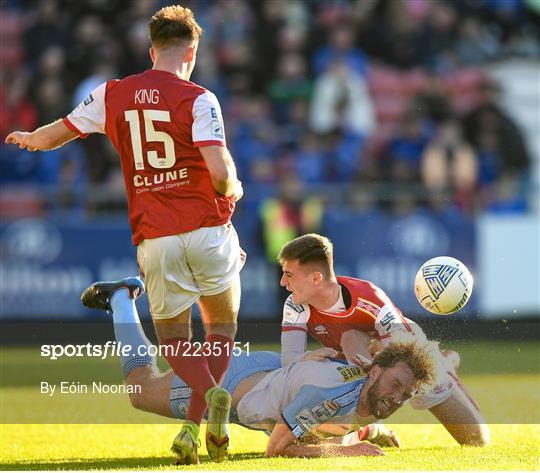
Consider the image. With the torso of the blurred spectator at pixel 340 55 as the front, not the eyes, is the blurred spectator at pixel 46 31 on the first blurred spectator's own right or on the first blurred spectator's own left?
on the first blurred spectator's own right

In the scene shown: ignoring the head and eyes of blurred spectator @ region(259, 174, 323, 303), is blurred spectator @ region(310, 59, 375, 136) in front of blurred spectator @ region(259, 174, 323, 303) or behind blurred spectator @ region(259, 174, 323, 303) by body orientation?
behind

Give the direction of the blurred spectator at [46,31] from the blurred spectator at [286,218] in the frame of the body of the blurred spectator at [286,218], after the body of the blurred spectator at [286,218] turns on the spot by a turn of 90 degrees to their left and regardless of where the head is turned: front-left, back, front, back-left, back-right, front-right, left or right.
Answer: back-left

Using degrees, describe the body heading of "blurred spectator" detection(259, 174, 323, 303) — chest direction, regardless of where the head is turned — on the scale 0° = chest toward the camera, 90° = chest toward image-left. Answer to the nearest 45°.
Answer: approximately 0°

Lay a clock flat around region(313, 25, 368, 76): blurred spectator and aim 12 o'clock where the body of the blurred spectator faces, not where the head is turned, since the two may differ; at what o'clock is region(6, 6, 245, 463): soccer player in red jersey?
The soccer player in red jersey is roughly at 12 o'clock from the blurred spectator.

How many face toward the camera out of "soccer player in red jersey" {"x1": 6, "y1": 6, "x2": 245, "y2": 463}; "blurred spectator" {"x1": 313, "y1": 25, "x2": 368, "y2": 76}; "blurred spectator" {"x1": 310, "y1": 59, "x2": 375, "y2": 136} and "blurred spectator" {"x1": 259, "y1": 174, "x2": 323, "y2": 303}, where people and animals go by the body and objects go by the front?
3
